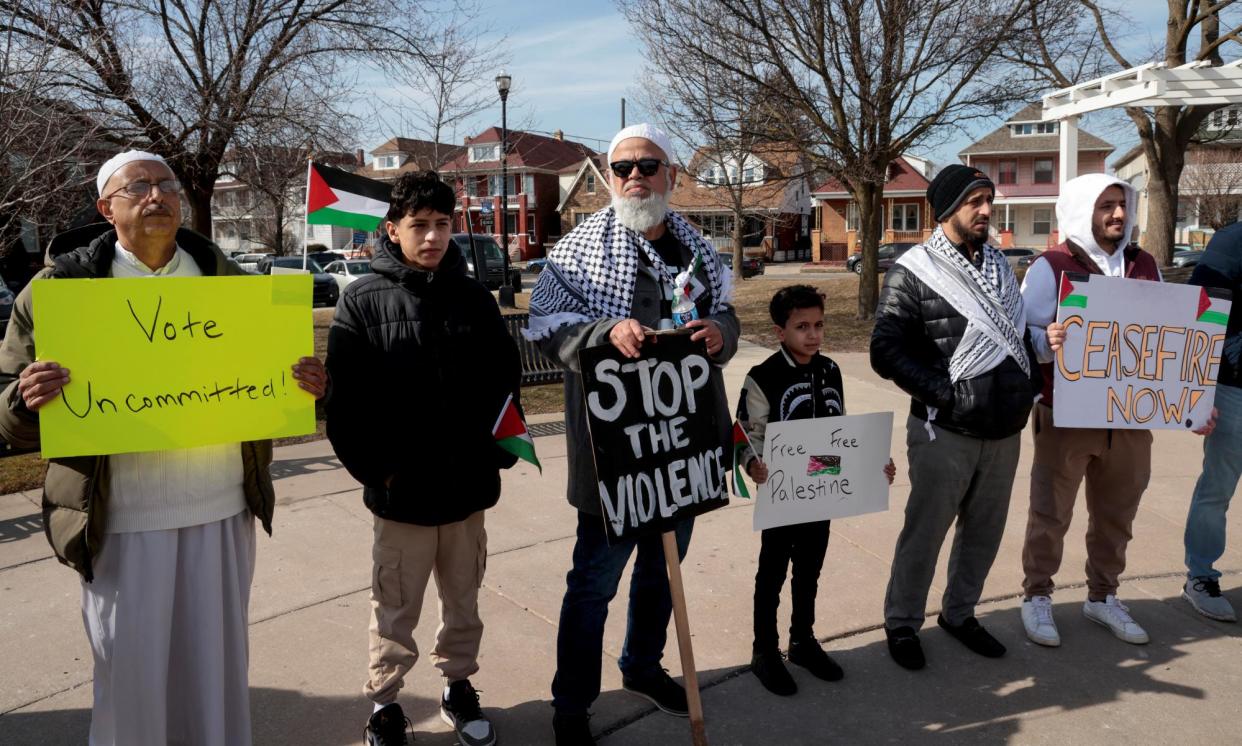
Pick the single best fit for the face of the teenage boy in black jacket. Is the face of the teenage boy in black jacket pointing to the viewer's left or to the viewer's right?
to the viewer's right

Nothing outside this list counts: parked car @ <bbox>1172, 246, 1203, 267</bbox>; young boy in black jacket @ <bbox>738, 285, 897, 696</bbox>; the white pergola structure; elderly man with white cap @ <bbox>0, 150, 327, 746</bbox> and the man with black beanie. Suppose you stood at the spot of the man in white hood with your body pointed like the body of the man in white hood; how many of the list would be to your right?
3

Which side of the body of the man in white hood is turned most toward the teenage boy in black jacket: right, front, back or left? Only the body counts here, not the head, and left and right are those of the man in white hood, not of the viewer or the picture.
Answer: right

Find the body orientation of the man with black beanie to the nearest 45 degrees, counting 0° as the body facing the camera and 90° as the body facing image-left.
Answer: approximately 315°

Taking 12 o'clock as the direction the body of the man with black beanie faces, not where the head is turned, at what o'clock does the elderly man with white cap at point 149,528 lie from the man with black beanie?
The elderly man with white cap is roughly at 3 o'clock from the man with black beanie.
